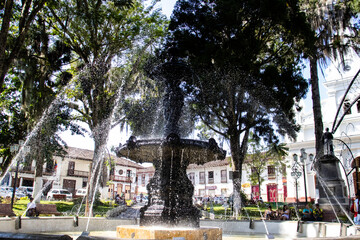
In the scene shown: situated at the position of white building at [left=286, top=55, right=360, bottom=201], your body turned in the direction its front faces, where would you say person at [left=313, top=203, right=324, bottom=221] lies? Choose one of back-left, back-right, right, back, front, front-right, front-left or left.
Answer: front-left

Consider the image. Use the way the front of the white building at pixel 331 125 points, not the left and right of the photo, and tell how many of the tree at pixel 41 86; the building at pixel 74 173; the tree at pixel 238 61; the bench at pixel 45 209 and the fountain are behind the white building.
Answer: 0

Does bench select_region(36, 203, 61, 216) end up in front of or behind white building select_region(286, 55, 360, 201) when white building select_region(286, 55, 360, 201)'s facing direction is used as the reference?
in front

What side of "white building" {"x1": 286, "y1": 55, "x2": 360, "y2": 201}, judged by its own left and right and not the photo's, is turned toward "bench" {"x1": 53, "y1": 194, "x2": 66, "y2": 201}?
front

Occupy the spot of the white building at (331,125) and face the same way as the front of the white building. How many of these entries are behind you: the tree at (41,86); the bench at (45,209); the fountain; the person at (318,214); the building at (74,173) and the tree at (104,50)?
0

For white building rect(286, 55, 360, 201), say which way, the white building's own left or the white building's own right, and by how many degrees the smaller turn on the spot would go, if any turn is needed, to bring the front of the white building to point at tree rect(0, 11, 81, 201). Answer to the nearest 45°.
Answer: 0° — it already faces it

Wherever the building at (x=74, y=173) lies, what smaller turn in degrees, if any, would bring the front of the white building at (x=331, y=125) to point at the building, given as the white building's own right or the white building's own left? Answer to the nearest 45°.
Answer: approximately 45° to the white building's own right

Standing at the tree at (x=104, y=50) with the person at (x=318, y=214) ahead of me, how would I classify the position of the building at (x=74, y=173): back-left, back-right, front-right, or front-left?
back-left

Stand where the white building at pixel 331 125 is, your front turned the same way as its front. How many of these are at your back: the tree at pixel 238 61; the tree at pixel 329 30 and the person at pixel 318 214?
0

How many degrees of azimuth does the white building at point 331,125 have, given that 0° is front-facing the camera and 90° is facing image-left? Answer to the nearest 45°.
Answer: approximately 45°

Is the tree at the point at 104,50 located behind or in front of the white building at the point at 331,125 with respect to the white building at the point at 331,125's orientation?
in front

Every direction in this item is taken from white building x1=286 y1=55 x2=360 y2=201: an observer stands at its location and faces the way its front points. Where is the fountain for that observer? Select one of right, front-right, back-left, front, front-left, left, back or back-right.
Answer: front-left
